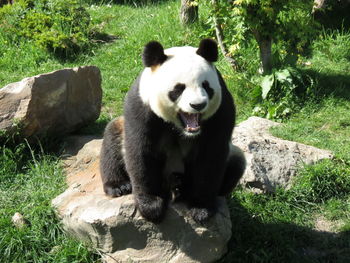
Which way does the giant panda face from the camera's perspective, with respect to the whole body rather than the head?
toward the camera

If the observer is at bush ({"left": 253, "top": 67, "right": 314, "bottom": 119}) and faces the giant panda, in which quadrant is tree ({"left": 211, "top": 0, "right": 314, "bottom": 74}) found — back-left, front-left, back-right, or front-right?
back-right

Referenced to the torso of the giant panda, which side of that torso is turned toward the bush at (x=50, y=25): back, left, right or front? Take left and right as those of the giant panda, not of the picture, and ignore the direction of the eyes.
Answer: back

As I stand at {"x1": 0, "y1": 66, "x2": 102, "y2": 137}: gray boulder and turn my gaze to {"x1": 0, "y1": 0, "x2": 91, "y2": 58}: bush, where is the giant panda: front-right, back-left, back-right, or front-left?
back-right

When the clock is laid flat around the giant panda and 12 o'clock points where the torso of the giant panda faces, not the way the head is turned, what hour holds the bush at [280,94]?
The bush is roughly at 7 o'clock from the giant panda.

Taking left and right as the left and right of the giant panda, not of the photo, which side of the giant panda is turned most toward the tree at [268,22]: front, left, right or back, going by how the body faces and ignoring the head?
back
